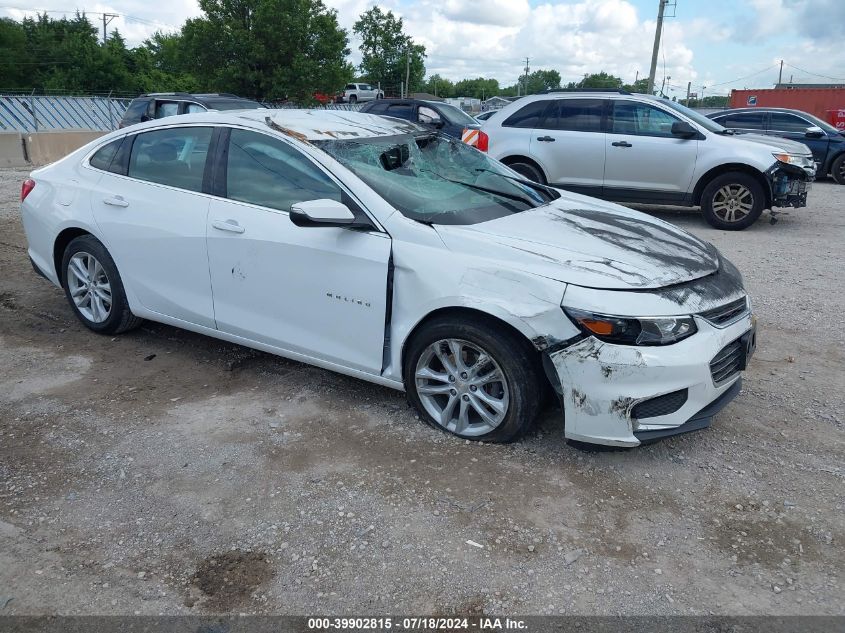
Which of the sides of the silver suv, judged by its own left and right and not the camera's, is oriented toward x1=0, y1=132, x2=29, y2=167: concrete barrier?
back

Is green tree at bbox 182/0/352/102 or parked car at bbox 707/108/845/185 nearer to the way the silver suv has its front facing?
the parked car

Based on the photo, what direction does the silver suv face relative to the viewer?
to the viewer's right

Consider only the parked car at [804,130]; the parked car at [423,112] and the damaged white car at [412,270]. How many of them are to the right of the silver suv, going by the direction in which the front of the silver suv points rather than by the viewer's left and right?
1

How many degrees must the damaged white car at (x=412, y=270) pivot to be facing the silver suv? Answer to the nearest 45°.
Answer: approximately 90° to its left

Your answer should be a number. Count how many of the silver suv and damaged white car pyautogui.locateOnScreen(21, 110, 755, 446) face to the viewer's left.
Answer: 0

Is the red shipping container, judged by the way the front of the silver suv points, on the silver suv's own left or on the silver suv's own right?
on the silver suv's own left

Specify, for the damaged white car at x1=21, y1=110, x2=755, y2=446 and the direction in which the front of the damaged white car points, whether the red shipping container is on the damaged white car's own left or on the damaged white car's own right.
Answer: on the damaged white car's own left

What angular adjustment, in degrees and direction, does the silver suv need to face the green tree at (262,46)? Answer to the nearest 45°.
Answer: approximately 135° to its left

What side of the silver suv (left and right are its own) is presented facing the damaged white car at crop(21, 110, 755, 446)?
right

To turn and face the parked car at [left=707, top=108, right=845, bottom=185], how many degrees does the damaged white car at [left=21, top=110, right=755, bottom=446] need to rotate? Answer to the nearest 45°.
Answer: approximately 90° to its left

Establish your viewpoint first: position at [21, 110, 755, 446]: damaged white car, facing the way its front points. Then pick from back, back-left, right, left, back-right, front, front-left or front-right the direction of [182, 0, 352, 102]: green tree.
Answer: back-left

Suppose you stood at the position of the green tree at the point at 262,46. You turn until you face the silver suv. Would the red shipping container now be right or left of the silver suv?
left

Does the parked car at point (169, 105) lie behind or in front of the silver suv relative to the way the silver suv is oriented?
behind

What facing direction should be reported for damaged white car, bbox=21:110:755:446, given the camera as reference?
facing the viewer and to the right of the viewer
